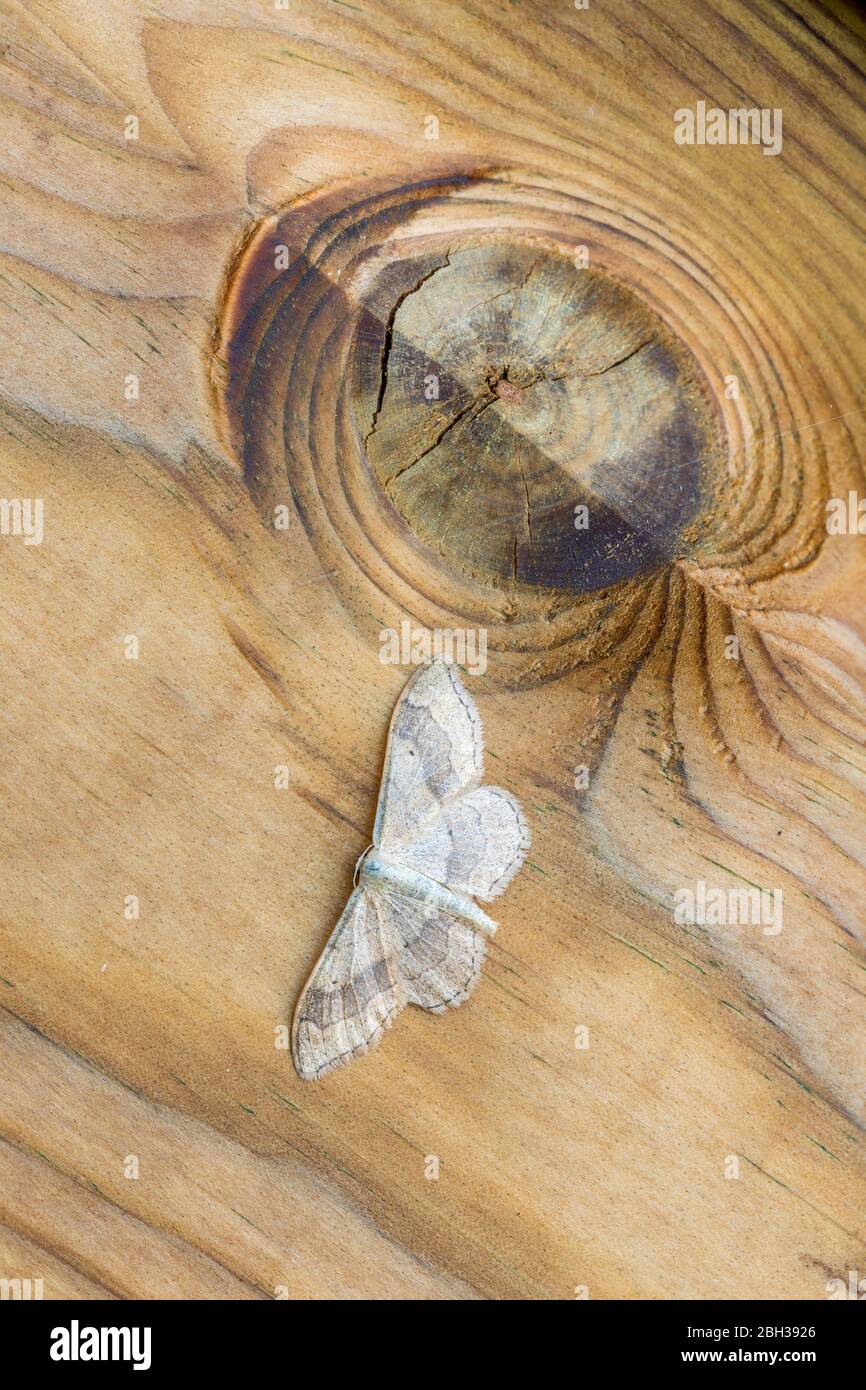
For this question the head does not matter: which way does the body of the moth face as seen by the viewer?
to the viewer's left
